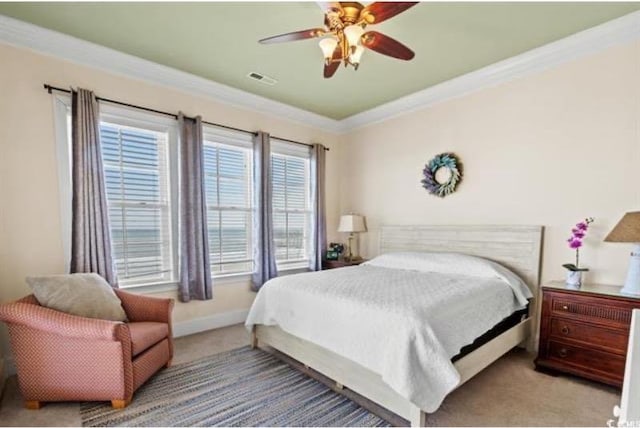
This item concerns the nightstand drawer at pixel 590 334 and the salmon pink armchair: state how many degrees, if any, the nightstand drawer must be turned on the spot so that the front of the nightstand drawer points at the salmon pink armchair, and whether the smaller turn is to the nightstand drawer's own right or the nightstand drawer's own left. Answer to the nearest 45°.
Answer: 0° — it already faces it

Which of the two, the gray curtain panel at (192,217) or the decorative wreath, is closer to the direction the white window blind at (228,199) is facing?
the decorative wreath

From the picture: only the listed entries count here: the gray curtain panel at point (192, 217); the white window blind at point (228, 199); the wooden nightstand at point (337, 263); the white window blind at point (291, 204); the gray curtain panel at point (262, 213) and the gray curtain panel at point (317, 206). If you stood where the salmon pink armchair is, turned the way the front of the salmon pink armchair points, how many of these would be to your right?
0

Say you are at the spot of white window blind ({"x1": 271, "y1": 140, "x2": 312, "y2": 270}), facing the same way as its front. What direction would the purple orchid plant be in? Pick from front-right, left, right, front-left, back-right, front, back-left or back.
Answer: front

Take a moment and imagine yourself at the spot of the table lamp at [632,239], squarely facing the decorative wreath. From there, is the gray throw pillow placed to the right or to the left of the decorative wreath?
left

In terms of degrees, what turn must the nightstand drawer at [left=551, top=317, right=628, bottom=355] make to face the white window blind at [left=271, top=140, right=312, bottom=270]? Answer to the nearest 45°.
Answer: approximately 45° to its right

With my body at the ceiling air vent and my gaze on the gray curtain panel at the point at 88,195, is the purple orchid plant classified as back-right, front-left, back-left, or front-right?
back-left

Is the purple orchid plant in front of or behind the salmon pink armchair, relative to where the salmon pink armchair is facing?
in front

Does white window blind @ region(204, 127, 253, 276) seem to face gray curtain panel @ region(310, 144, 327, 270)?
no

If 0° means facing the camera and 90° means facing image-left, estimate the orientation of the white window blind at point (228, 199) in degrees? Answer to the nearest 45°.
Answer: approximately 315°

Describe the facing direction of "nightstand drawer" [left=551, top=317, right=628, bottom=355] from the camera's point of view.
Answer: facing the viewer and to the left of the viewer
